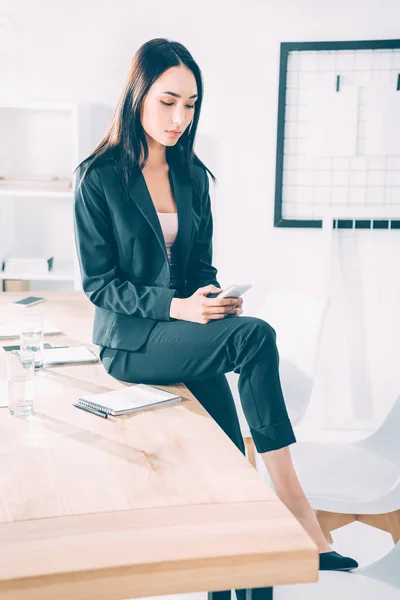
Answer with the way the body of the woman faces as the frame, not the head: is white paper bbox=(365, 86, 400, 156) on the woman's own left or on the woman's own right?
on the woman's own left

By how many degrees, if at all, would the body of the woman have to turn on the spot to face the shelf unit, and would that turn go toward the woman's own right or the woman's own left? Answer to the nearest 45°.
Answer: approximately 135° to the woman's own left

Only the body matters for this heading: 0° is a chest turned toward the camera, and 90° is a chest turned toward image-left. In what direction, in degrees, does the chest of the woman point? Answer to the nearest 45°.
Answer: approximately 315°

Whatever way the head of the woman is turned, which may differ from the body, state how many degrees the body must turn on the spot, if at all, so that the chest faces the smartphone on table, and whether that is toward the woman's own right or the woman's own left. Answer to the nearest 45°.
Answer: approximately 180°
